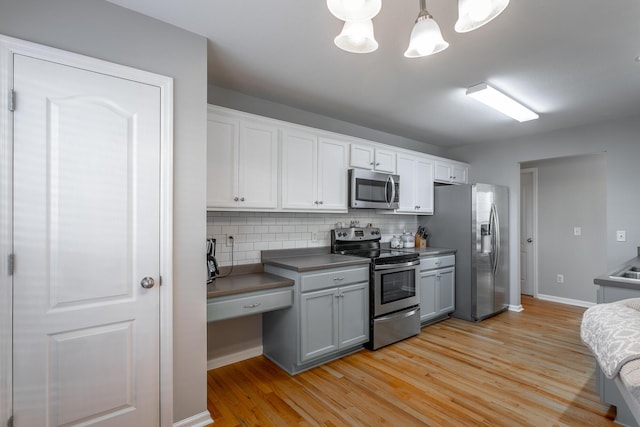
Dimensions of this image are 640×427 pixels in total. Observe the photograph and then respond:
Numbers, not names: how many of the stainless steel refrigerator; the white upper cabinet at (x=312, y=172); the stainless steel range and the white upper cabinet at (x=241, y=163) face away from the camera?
0

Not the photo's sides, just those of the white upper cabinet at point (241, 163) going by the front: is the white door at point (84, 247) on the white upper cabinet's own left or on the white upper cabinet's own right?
on the white upper cabinet's own right

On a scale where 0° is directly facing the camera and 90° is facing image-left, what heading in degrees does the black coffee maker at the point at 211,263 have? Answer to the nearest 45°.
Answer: approximately 315°

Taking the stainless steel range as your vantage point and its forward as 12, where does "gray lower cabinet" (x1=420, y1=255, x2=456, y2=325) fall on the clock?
The gray lower cabinet is roughly at 9 o'clock from the stainless steel range.

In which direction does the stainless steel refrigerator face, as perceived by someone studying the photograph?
facing the viewer and to the right of the viewer

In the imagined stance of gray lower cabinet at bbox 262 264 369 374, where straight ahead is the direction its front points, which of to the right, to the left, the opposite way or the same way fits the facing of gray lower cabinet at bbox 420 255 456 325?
the same way

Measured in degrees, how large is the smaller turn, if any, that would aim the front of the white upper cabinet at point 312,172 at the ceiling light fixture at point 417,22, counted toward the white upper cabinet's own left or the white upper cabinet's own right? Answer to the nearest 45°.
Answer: approximately 45° to the white upper cabinet's own right

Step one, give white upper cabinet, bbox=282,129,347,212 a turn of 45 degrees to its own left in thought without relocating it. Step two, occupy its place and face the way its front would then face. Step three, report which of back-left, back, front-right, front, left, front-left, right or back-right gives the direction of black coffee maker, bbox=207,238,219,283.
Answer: back-right

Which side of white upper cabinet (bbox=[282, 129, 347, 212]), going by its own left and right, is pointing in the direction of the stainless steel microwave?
left

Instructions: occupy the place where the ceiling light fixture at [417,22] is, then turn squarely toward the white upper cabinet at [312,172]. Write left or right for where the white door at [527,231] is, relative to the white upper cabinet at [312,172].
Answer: right

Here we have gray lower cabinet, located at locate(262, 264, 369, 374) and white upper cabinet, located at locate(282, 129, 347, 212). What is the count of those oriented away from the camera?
0

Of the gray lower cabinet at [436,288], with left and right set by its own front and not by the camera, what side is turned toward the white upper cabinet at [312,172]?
right

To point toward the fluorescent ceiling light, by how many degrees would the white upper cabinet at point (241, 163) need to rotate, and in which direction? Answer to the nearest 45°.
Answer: approximately 45° to its left

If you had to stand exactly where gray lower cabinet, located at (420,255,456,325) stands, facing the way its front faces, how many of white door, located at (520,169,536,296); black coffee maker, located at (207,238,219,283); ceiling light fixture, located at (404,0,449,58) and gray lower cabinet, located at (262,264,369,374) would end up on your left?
1

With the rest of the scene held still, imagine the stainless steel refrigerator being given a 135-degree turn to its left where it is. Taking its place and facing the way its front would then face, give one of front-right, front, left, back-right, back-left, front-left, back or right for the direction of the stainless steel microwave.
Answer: back-left

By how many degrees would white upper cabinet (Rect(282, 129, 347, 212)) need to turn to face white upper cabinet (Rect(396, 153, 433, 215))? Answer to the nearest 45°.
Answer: approximately 90° to its left

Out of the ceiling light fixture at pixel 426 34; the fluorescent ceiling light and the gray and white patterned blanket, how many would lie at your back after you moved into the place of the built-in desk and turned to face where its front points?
0
